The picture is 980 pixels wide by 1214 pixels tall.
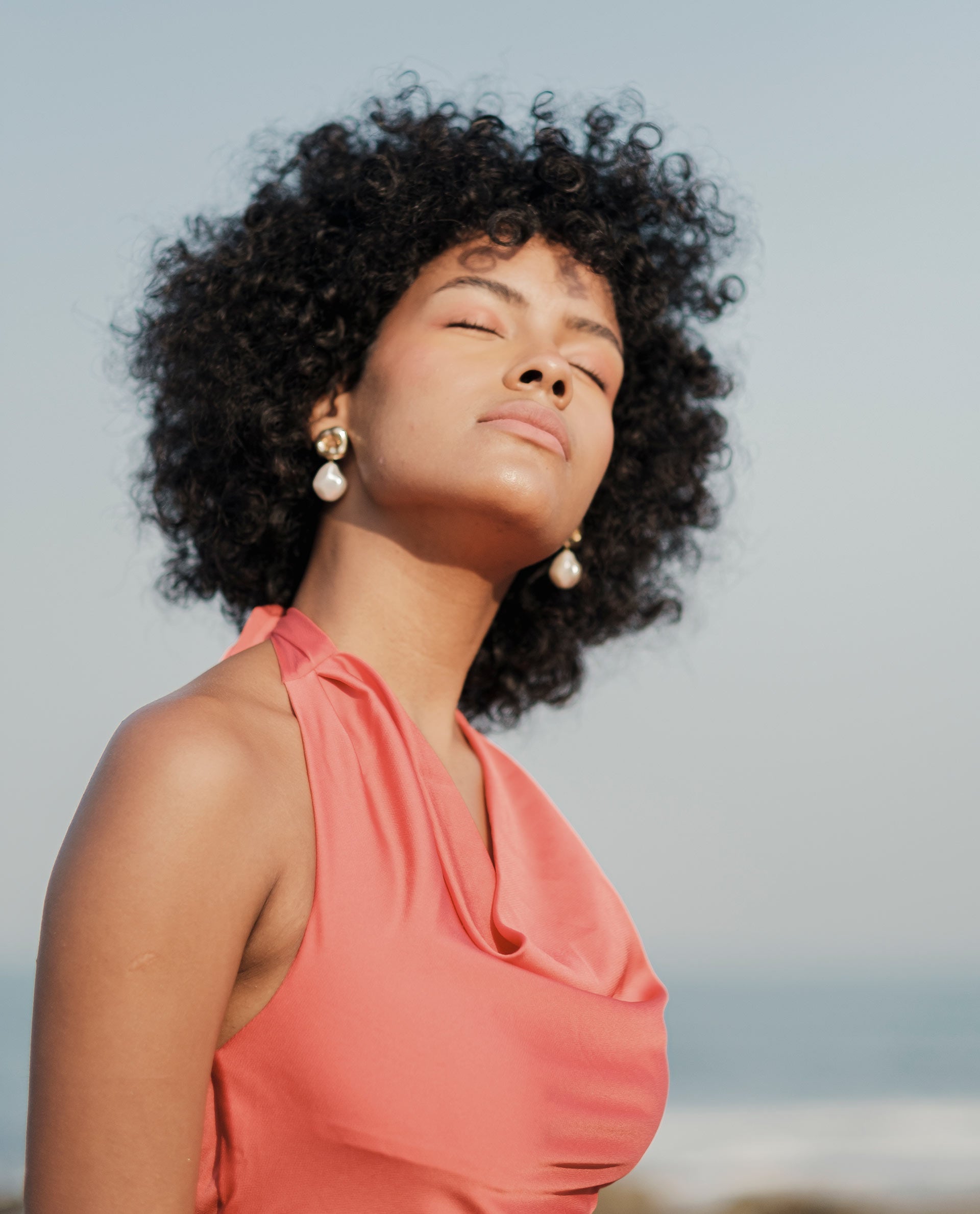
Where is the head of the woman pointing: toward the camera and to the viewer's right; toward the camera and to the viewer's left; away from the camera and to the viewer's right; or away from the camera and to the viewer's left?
toward the camera and to the viewer's right

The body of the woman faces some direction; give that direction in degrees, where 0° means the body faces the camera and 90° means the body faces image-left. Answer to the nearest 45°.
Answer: approximately 315°
